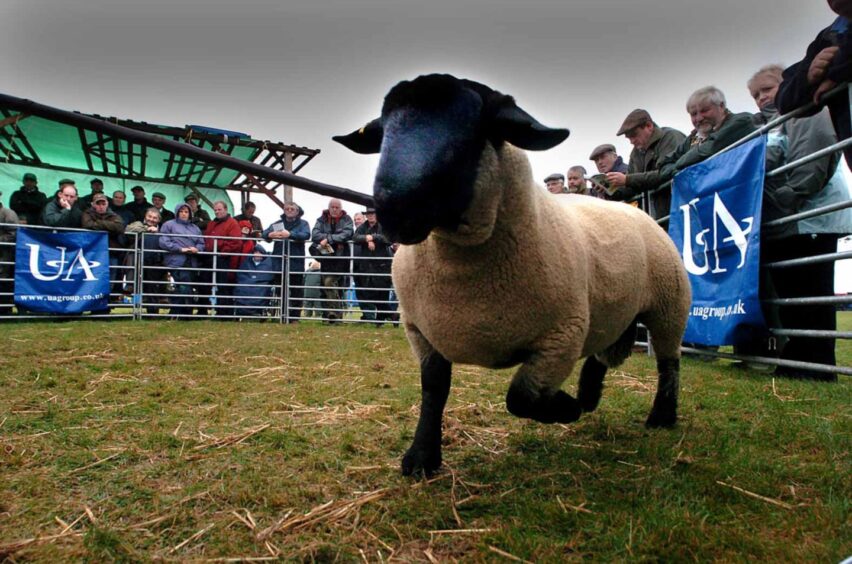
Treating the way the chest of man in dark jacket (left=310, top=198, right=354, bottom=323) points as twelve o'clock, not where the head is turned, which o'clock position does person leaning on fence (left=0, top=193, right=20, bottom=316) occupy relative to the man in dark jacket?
The person leaning on fence is roughly at 3 o'clock from the man in dark jacket.

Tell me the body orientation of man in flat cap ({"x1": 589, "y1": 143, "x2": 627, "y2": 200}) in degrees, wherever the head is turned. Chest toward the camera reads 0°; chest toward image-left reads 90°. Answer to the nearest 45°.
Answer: approximately 45°

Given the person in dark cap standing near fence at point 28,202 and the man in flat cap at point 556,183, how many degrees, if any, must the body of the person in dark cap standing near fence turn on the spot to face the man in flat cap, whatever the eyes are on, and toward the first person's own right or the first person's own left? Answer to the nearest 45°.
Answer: approximately 45° to the first person's own left

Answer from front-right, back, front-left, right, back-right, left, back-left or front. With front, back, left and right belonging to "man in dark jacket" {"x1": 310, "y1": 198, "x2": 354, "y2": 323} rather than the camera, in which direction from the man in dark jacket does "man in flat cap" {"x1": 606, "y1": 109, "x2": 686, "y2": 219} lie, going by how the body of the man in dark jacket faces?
front-left

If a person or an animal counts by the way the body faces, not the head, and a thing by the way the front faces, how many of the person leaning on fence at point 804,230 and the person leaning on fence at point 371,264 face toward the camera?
1

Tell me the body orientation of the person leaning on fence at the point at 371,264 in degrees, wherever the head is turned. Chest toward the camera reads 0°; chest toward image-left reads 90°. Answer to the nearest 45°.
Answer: approximately 0°

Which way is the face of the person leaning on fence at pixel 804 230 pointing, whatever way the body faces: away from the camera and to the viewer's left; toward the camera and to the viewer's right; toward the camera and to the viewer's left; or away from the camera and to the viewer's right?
toward the camera and to the viewer's left

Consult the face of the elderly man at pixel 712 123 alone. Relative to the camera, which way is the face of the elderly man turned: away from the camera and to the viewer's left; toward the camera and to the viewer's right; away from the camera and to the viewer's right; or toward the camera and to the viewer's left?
toward the camera and to the viewer's left

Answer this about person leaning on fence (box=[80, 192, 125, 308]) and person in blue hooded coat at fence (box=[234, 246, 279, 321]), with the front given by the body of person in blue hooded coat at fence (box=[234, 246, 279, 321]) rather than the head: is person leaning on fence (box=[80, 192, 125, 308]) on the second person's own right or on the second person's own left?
on the second person's own right
